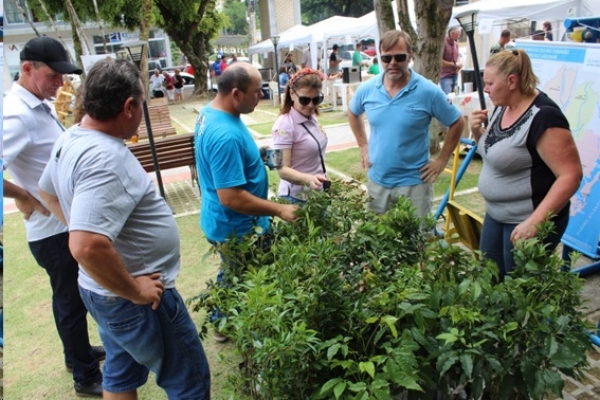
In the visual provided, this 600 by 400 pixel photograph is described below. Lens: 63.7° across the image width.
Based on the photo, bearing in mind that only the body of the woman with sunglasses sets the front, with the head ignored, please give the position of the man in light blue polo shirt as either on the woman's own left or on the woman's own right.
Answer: on the woman's own left

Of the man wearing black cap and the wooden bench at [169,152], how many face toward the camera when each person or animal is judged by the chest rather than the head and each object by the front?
0

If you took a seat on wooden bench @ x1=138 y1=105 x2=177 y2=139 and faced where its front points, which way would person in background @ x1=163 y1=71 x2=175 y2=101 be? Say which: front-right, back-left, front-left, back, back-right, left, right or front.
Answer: back

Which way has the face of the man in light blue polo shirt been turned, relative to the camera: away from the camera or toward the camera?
toward the camera

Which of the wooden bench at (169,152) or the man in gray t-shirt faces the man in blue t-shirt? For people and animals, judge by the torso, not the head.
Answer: the man in gray t-shirt

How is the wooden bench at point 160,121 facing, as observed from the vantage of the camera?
facing the viewer

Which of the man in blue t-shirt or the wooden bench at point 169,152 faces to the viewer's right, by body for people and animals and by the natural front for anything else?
the man in blue t-shirt

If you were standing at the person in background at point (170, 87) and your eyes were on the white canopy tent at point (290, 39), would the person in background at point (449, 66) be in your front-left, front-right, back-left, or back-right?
front-right

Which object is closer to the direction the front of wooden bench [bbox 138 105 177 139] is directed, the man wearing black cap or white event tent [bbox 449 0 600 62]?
the man wearing black cap

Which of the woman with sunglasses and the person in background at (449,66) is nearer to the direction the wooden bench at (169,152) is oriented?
the person in background

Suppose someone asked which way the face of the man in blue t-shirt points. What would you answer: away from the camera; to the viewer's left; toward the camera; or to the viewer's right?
to the viewer's right

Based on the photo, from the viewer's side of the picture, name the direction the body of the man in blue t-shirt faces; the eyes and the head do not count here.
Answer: to the viewer's right

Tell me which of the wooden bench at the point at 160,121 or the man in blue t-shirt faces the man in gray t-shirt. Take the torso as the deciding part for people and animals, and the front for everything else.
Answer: the wooden bench

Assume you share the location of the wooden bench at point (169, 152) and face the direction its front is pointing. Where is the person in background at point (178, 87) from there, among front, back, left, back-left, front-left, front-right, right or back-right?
front

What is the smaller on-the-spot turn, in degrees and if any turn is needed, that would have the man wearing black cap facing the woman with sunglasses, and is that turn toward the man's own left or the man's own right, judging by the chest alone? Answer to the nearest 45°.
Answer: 0° — they already face them

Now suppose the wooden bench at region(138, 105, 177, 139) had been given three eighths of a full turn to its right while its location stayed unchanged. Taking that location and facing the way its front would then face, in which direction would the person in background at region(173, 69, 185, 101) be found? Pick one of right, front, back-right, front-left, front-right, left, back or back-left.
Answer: front-right

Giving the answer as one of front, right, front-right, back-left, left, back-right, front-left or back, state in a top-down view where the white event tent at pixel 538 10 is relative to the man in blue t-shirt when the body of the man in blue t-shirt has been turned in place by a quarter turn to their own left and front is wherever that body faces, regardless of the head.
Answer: front-right

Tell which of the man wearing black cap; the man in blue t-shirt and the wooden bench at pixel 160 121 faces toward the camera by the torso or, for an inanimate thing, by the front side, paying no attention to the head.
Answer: the wooden bench

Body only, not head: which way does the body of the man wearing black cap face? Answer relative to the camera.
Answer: to the viewer's right
